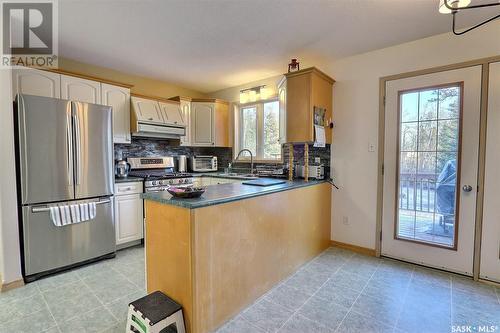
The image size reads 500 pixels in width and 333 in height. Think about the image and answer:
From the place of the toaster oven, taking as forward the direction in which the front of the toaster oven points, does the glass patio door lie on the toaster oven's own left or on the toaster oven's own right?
on the toaster oven's own left

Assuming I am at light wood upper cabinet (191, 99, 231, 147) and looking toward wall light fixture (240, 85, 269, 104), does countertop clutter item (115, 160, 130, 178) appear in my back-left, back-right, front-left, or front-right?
back-right

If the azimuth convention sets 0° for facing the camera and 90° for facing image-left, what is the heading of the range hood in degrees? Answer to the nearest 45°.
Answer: approximately 315°

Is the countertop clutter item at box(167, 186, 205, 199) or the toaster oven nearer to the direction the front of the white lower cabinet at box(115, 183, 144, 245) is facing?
the countertop clutter item

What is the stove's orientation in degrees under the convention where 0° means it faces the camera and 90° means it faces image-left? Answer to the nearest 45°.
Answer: approximately 315°

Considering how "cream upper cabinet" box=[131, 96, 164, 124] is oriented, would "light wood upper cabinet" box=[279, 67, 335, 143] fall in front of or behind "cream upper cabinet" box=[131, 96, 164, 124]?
in front

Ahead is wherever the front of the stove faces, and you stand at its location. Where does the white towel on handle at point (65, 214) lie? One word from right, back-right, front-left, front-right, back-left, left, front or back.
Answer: right

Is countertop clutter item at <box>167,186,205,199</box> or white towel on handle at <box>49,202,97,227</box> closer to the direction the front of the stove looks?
the countertop clutter item
